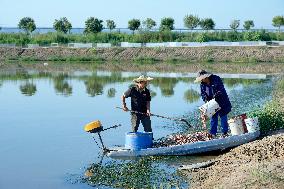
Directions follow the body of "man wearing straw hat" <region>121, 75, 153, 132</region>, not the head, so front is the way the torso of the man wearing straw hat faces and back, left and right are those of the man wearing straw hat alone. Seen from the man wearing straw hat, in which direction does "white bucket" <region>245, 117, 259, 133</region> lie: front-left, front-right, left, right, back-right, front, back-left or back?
front-left

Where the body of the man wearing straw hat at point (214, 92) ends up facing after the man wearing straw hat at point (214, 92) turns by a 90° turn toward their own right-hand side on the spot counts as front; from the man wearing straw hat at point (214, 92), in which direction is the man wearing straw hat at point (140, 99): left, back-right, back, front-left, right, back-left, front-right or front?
front-left

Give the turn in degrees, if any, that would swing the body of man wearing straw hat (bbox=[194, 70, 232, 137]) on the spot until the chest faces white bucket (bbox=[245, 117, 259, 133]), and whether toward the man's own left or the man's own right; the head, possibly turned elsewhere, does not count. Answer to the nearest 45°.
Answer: approximately 135° to the man's own left

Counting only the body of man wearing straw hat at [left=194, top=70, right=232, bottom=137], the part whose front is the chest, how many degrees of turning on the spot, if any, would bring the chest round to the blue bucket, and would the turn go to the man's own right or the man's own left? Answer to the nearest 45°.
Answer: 0° — they already face it

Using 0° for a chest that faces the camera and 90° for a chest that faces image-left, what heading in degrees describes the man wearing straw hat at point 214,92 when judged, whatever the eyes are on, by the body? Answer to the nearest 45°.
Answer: approximately 45°

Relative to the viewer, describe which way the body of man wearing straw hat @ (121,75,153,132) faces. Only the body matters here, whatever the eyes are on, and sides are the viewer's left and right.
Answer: facing the viewer and to the right of the viewer
